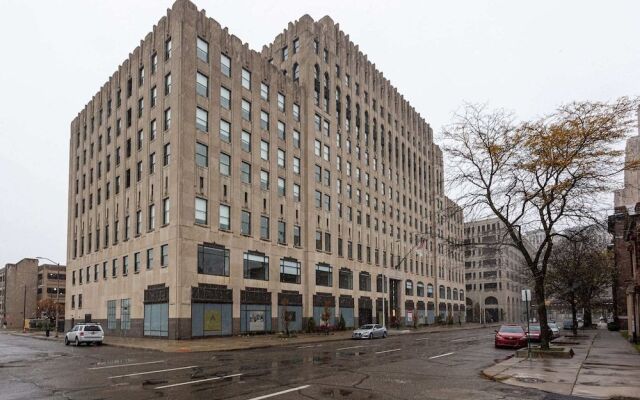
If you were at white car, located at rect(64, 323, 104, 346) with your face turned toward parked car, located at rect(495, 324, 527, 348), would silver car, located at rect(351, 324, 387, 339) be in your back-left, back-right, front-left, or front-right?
front-left

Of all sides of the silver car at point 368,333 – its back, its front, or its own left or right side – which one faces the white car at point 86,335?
front

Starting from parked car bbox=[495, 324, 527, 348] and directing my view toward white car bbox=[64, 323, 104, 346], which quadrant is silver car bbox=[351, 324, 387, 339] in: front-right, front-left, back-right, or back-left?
front-right

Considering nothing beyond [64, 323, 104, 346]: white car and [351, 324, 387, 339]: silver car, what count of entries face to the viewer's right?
0

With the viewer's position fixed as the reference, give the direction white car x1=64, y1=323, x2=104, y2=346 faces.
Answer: facing away from the viewer and to the left of the viewer

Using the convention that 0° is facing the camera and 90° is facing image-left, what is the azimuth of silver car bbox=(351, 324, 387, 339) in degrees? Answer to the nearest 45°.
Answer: approximately 45°

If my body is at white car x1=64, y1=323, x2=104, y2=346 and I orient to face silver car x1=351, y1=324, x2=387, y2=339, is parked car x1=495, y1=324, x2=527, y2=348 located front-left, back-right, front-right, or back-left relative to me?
front-right

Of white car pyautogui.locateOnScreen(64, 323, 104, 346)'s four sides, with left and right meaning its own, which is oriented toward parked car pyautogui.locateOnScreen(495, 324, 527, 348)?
back
